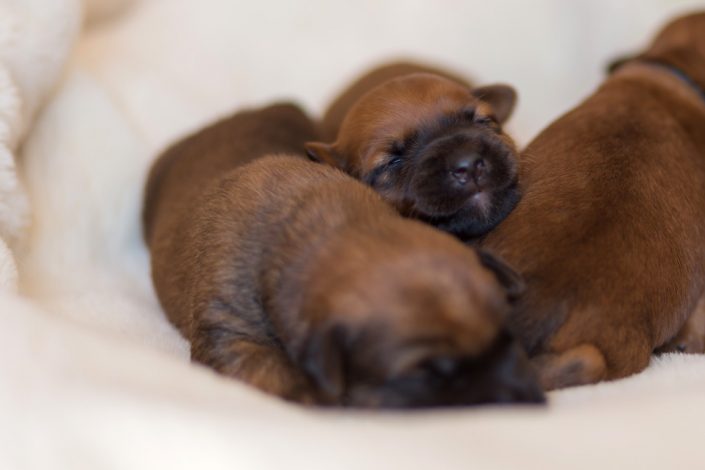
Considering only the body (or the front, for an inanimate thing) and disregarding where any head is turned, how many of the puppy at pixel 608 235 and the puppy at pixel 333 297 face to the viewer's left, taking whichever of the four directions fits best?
0

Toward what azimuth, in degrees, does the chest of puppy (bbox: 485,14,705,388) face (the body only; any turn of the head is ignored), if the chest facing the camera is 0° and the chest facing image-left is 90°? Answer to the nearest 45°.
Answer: approximately 225°

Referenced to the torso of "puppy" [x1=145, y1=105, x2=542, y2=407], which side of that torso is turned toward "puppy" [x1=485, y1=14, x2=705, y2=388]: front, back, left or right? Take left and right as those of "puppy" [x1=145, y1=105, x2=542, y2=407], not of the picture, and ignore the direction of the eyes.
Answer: left

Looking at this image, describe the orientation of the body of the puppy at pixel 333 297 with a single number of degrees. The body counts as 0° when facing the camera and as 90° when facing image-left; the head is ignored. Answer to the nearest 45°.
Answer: approximately 315°
